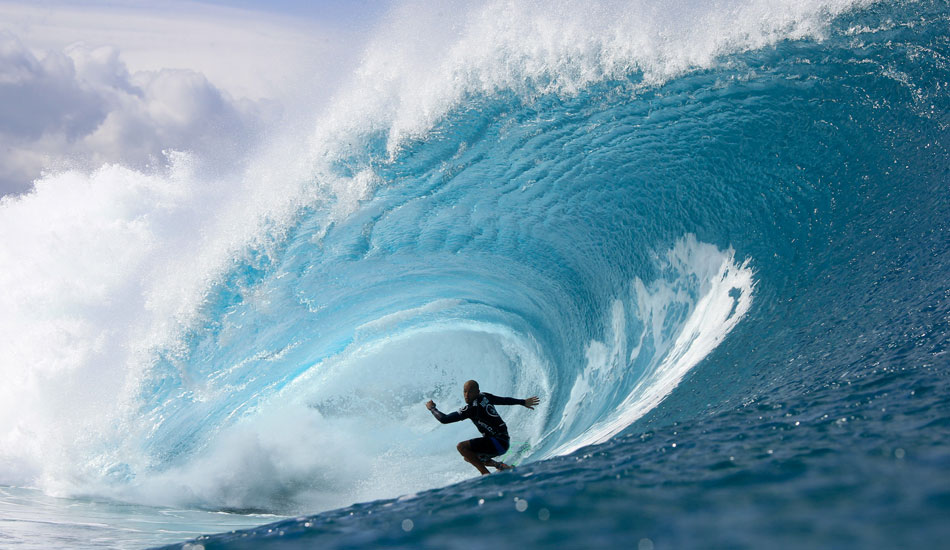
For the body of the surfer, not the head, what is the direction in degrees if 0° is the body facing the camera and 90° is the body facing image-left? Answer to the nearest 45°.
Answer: approximately 45°
